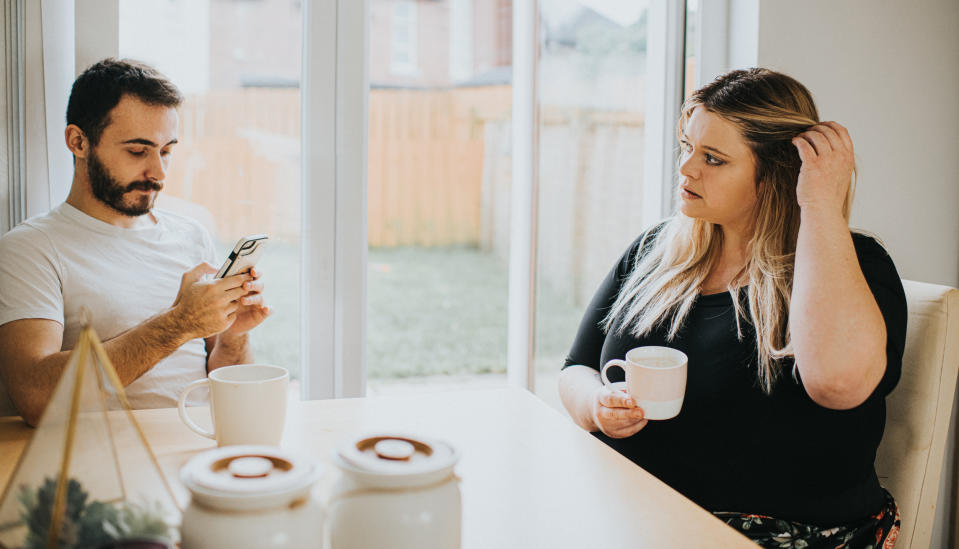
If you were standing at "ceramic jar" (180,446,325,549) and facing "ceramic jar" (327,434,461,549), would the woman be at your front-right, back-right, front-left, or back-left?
front-left

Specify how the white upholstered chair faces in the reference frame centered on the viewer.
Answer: facing the viewer and to the left of the viewer

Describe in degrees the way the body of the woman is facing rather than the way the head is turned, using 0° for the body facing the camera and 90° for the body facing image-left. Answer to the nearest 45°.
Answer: approximately 45°

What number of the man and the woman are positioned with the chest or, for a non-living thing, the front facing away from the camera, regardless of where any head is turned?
0

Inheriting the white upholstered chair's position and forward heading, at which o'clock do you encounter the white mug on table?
The white mug on table is roughly at 12 o'clock from the white upholstered chair.

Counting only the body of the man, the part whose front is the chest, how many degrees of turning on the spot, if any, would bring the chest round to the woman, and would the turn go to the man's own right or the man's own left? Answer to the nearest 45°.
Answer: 0° — they already face them

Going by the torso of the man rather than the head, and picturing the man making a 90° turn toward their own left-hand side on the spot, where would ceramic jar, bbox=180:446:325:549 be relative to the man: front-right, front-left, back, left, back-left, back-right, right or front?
back-right

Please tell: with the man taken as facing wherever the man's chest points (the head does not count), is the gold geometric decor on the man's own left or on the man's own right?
on the man's own right

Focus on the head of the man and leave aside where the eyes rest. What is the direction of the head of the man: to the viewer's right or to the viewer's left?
to the viewer's right

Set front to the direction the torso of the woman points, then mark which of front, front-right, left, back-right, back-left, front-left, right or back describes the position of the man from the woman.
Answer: front-right

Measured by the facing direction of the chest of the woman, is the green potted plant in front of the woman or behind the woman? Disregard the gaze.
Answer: in front

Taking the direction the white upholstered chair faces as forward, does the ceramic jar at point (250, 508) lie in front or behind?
in front

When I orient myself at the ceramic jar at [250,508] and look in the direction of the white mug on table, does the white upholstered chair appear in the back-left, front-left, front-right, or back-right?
front-right
